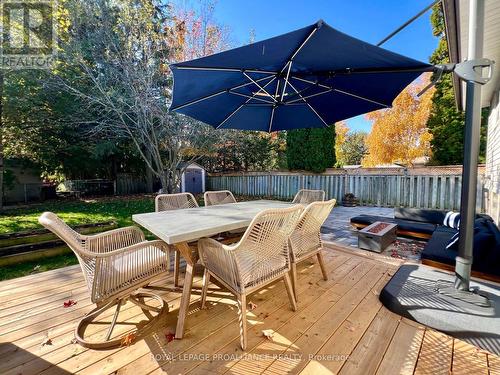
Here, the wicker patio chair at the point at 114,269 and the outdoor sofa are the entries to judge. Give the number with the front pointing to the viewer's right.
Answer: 1

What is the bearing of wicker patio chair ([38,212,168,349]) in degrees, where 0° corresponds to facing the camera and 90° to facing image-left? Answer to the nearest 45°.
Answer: approximately 270°

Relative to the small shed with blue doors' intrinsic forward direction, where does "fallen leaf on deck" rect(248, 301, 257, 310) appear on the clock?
The fallen leaf on deck is roughly at 12 o'clock from the small shed with blue doors.

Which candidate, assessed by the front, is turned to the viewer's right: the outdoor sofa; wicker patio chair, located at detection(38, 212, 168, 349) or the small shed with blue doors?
the wicker patio chair

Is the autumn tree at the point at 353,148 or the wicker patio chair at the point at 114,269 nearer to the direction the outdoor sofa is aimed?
the wicker patio chair
